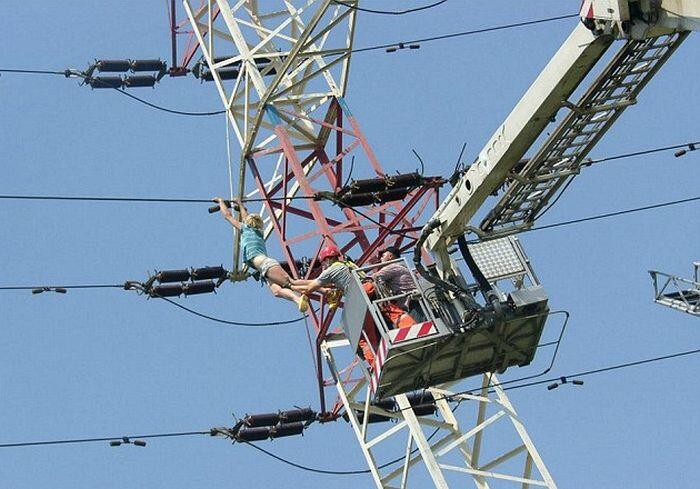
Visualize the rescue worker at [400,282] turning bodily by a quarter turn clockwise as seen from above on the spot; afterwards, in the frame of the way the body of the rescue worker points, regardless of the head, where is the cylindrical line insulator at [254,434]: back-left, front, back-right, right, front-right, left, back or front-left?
front-left

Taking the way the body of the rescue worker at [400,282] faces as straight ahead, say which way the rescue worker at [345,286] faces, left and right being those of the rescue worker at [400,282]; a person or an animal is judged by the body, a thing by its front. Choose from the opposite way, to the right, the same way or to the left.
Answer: the same way

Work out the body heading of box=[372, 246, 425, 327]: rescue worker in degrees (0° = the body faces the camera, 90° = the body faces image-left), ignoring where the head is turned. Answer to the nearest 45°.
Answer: approximately 90°

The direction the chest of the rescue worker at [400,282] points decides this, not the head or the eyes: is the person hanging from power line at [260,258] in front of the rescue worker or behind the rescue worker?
in front

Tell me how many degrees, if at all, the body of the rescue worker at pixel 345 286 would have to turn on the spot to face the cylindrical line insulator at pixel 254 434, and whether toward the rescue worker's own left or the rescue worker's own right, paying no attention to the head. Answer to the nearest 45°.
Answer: approximately 45° to the rescue worker's own right

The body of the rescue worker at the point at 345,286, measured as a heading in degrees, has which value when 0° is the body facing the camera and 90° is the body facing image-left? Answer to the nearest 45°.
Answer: approximately 90°
